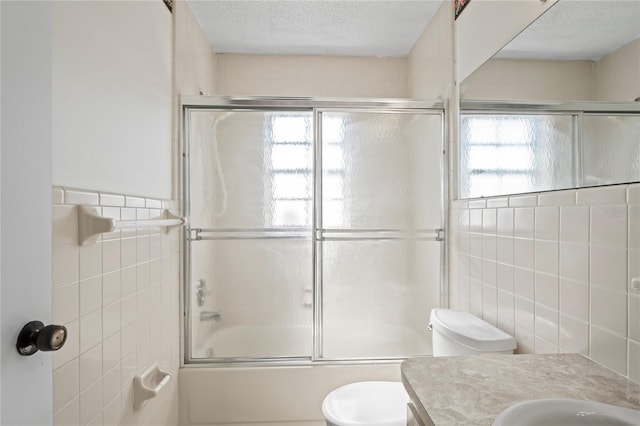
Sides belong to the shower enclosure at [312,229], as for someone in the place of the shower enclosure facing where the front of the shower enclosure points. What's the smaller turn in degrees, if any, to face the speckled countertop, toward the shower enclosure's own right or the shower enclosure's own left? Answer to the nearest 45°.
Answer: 0° — it already faces it

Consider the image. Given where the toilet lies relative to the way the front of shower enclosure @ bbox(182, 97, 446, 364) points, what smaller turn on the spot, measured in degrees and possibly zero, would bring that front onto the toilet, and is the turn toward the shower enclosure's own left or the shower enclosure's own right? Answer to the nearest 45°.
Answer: approximately 45° to the shower enclosure's own left

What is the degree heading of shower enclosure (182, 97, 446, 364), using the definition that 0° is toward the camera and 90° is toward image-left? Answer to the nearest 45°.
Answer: approximately 0°

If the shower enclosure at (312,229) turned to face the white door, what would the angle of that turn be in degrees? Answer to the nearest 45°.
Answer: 0° — it already faces it

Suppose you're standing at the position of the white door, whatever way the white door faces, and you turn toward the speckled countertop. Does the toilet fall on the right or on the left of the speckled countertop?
left
